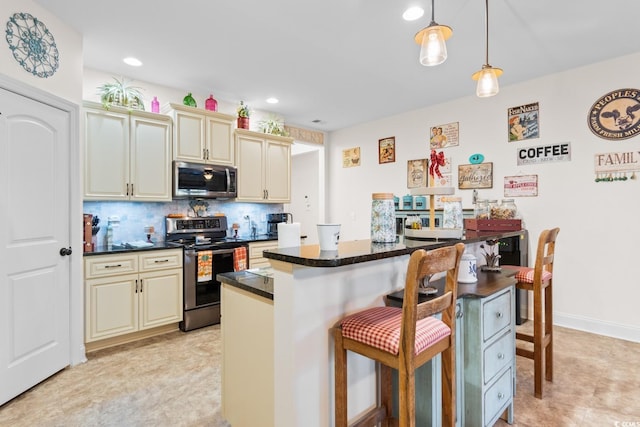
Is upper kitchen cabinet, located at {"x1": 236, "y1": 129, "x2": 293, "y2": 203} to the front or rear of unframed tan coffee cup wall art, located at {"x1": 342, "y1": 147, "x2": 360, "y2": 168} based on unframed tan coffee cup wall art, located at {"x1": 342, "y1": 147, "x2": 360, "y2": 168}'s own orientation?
to the front

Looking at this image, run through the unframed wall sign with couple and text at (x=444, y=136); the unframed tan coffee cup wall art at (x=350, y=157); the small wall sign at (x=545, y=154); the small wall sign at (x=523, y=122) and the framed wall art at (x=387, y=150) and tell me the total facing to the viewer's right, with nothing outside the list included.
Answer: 0

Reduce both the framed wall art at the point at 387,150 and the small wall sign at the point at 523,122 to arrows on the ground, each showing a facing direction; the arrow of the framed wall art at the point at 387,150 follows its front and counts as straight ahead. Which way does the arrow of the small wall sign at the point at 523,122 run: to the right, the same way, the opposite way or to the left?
the same way

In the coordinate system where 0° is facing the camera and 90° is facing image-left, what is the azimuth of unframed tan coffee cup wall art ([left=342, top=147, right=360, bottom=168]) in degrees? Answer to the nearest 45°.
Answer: approximately 45°

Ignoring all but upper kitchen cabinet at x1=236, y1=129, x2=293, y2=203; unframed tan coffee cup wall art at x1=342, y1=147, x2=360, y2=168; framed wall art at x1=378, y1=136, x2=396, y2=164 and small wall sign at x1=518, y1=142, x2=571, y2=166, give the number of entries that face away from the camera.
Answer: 0

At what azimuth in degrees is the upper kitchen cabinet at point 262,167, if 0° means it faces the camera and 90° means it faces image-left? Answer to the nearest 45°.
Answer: approximately 315°

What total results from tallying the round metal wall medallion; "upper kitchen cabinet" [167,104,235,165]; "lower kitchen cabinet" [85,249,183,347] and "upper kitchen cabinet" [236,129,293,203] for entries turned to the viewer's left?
0

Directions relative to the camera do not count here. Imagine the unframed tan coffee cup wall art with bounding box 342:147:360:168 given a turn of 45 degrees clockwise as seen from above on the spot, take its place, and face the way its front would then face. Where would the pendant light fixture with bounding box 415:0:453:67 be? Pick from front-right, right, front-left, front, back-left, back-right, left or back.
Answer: left

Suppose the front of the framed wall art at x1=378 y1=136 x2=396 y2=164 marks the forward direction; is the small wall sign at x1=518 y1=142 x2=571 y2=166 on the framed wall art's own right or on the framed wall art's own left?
on the framed wall art's own left

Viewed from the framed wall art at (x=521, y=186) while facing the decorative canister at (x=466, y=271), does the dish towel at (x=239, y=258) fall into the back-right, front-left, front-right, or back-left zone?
front-right

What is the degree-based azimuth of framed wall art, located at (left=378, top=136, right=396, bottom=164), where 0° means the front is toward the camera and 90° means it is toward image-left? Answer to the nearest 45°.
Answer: approximately 45°

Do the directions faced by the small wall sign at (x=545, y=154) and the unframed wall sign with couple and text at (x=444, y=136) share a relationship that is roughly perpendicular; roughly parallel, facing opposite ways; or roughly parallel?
roughly parallel

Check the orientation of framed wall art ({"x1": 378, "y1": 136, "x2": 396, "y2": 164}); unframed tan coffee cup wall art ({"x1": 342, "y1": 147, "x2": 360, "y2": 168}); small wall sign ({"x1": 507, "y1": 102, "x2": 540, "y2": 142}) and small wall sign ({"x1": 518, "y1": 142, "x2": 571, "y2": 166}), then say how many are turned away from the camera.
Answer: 0

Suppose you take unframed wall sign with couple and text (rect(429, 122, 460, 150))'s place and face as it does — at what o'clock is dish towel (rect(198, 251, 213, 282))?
The dish towel is roughly at 12 o'clock from the unframed wall sign with couple and text.

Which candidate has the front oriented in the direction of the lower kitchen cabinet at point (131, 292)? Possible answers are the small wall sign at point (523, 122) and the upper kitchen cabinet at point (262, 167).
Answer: the small wall sign

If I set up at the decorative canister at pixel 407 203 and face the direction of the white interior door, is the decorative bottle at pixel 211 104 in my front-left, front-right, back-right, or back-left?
front-right

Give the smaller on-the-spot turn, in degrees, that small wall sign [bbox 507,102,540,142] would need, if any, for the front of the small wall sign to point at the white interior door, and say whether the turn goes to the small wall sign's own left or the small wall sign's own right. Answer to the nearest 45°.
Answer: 0° — it already faces it

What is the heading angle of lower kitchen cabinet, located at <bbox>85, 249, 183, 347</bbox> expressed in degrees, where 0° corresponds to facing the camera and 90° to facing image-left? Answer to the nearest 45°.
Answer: approximately 315°

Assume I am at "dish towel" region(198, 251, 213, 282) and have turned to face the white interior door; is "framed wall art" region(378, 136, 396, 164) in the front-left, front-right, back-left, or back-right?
back-left

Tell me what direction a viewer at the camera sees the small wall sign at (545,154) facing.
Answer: facing the viewer and to the left of the viewer
